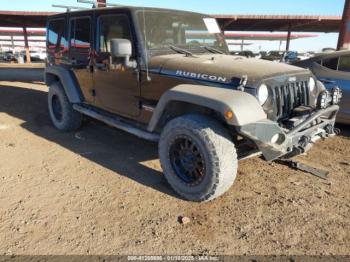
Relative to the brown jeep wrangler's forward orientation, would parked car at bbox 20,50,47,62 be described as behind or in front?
behind

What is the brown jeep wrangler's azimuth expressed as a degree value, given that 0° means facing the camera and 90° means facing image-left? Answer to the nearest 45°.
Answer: approximately 315°

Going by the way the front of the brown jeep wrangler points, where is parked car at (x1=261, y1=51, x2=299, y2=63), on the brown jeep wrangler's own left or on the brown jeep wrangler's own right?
on the brown jeep wrangler's own left

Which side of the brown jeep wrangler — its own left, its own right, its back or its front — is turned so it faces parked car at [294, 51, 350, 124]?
left
